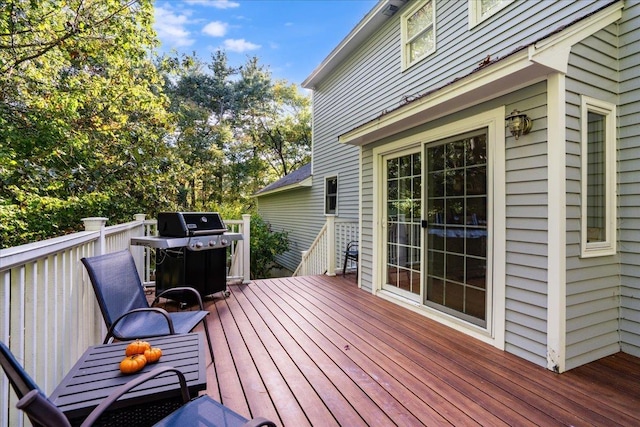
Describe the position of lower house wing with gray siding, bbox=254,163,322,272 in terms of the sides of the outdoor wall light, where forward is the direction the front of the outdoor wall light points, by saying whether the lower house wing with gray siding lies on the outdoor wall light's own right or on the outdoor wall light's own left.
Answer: on the outdoor wall light's own right

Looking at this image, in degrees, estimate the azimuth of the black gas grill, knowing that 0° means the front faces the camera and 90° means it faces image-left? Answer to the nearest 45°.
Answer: approximately 315°

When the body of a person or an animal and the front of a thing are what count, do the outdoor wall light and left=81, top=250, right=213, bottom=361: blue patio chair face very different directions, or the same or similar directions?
very different directions

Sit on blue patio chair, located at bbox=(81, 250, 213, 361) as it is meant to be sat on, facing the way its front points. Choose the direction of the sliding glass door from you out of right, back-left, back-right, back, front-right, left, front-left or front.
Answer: front-left

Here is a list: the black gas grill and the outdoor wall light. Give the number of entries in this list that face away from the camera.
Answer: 0

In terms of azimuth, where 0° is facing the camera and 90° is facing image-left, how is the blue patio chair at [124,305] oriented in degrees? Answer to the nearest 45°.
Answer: approximately 315°

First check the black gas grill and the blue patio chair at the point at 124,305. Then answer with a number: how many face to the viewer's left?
0

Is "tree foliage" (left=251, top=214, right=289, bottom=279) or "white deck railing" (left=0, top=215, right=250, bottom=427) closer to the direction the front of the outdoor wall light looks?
the white deck railing

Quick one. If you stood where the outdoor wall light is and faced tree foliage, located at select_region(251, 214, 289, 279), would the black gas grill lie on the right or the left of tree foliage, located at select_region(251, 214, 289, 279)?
left

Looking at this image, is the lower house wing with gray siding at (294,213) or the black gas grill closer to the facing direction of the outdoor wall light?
the black gas grill

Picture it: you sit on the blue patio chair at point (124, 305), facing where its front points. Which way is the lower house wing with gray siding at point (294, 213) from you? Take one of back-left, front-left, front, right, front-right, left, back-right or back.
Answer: left

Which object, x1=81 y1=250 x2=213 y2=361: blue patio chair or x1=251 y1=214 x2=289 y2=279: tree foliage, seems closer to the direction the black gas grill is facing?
the blue patio chair

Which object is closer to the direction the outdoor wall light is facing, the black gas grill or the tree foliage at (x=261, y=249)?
the black gas grill
